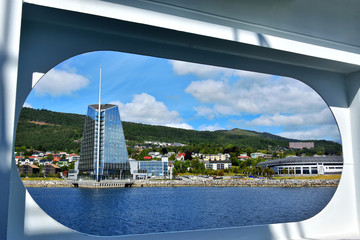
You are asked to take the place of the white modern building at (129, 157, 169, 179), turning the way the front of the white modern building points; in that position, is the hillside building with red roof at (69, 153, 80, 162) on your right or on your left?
on your right

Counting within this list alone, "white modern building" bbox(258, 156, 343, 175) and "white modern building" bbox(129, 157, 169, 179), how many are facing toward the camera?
2

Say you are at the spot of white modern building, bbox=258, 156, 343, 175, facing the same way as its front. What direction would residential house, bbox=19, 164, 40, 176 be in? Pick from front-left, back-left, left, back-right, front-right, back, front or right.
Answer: front-right

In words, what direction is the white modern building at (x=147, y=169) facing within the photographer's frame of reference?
facing the viewer

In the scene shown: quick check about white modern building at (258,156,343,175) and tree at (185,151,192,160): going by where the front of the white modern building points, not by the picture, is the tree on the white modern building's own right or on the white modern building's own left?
on the white modern building's own right

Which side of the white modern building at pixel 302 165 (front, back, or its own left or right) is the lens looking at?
front

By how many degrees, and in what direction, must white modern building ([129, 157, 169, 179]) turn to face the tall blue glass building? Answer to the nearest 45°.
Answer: approximately 90° to its right

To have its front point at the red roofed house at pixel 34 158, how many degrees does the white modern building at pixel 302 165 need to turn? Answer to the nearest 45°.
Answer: approximately 45° to its right

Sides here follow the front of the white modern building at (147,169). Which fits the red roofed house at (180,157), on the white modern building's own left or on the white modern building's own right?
on the white modern building's own left

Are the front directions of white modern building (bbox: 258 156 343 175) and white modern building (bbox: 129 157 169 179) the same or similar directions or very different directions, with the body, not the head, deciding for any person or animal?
same or similar directions

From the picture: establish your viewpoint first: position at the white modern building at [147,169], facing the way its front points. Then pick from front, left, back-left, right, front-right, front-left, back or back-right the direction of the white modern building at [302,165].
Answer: left

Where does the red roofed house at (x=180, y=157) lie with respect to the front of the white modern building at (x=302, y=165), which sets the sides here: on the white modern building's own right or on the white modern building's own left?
on the white modern building's own right

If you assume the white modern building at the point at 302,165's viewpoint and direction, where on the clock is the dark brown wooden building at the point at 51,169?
The dark brown wooden building is roughly at 2 o'clock from the white modern building.
